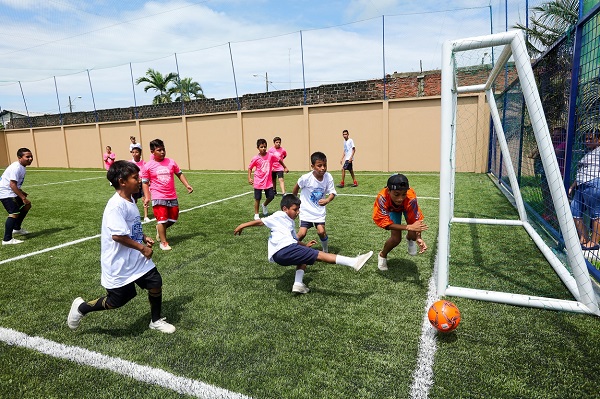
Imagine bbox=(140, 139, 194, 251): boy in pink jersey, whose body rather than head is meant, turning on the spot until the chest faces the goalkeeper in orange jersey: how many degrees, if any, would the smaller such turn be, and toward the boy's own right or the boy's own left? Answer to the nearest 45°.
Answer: approximately 45° to the boy's own left

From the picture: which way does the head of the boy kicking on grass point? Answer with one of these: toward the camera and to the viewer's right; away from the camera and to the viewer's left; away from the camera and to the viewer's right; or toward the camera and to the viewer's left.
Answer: toward the camera and to the viewer's right

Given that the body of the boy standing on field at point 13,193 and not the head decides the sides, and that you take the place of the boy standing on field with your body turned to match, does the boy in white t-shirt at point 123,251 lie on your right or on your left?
on your right

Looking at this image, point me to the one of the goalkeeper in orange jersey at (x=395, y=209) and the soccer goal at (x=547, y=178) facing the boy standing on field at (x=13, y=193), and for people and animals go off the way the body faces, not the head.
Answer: the soccer goal

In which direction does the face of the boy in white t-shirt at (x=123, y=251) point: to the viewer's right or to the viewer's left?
to the viewer's right

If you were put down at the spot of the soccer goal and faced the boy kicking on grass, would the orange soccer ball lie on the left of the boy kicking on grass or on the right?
left

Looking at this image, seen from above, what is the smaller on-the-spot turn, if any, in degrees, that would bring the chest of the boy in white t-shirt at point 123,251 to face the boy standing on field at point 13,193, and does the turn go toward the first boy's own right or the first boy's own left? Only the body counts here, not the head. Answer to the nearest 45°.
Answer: approximately 90° to the first boy's own left

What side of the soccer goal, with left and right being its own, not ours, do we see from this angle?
left

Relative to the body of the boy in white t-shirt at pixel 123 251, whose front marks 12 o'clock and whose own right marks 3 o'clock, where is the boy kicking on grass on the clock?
The boy kicking on grass is roughly at 12 o'clock from the boy in white t-shirt.
